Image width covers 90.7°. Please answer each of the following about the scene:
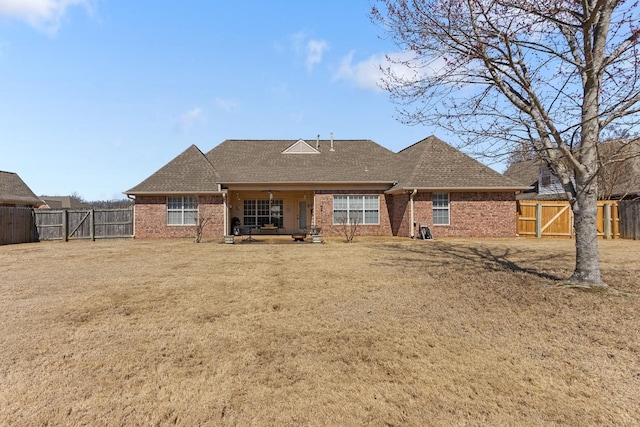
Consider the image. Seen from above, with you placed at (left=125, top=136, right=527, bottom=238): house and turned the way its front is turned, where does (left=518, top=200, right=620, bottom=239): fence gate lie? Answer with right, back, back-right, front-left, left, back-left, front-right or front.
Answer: right

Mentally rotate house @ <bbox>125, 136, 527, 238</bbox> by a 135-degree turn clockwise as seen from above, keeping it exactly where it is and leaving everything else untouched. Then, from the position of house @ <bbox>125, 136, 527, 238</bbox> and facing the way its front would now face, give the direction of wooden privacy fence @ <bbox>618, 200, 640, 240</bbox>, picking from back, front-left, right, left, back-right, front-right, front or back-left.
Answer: front-left

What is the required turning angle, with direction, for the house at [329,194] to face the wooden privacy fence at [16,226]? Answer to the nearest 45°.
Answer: approximately 90° to its left

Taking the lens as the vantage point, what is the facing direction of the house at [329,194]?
facing away from the viewer

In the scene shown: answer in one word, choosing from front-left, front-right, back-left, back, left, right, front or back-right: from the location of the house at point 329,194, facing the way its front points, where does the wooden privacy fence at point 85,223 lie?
left
